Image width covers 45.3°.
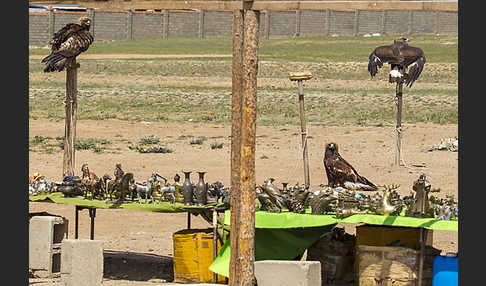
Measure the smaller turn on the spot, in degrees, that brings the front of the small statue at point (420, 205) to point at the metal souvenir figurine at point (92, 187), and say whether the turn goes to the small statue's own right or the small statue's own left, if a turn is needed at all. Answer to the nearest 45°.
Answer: approximately 90° to the small statue's own right

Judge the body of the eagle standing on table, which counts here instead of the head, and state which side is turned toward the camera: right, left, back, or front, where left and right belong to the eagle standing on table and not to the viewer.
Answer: left

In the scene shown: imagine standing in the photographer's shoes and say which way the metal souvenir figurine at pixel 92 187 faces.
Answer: facing the viewer and to the left of the viewer

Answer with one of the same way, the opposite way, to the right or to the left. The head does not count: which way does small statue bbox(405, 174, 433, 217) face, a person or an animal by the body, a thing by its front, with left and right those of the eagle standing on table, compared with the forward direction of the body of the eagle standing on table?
to the left

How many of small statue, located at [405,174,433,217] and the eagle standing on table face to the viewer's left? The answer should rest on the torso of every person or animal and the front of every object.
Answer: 1

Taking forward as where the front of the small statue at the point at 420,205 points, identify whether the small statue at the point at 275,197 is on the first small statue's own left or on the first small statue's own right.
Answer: on the first small statue's own right

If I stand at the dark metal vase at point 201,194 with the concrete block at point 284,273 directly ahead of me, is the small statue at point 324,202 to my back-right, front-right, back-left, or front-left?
front-left

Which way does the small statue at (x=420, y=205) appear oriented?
toward the camera

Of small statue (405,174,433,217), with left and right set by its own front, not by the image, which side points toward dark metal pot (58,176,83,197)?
right

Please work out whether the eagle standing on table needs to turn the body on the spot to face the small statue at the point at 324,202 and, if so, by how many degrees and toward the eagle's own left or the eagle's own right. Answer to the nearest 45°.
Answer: approximately 90° to the eagle's own left

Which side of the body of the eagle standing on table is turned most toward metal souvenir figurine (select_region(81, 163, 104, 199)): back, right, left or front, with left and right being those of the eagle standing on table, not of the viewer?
front

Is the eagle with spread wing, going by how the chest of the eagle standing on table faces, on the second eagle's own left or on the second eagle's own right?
on the second eagle's own right

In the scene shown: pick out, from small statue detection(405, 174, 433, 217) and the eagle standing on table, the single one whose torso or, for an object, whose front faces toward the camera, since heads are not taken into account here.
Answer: the small statue
